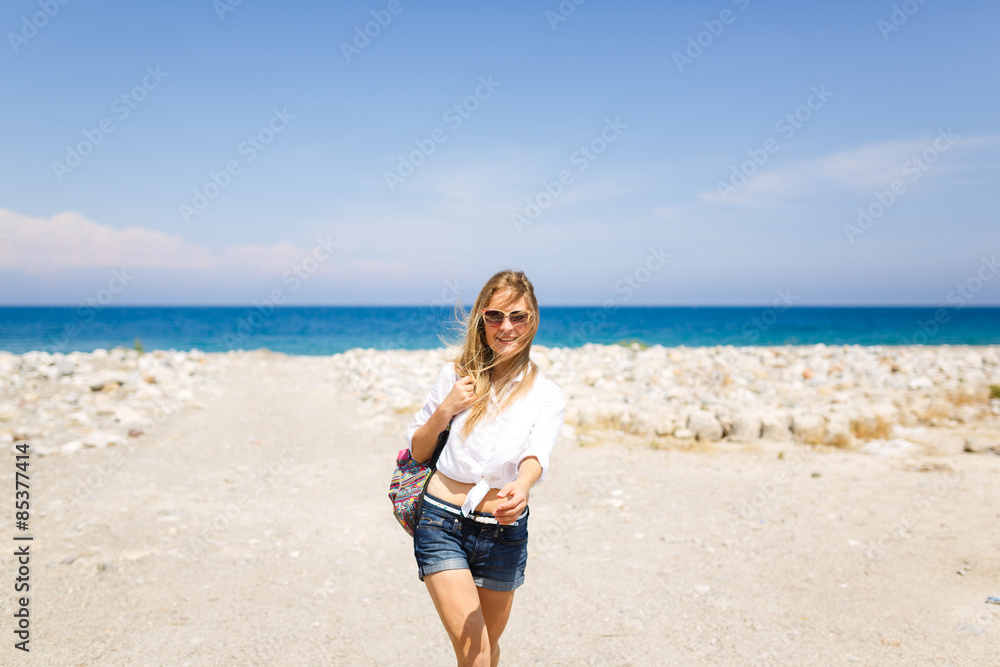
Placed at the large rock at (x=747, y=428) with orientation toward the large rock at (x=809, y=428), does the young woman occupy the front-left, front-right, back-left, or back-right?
back-right

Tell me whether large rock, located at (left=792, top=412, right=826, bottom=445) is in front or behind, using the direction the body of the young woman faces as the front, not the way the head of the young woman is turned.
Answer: behind

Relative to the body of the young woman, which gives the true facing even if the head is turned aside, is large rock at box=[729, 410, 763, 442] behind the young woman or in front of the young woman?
behind

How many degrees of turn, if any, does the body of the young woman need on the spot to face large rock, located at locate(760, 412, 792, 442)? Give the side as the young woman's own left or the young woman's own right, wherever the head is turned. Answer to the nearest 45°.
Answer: approximately 135° to the young woman's own left

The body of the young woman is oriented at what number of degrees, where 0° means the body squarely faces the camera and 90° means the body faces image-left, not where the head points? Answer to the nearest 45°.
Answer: approximately 0°
